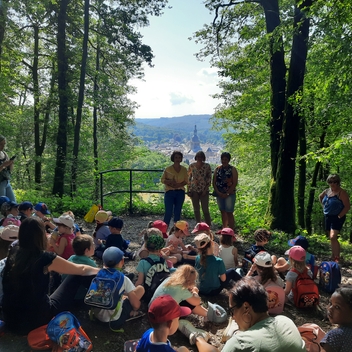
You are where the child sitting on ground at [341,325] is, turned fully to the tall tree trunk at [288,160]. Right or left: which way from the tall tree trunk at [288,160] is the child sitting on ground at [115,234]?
left

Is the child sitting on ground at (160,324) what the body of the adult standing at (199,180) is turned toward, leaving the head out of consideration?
yes

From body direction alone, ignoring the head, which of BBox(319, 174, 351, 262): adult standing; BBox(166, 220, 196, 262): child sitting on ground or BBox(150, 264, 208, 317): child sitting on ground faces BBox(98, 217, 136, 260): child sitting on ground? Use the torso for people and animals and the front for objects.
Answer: the adult standing

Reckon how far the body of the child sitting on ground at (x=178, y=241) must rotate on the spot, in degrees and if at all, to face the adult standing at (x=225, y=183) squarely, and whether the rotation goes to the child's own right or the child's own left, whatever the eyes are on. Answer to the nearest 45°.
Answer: approximately 45° to the child's own left

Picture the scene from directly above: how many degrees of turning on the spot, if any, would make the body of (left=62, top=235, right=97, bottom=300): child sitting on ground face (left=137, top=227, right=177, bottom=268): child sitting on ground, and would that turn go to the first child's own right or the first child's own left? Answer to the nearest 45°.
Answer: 0° — they already face them

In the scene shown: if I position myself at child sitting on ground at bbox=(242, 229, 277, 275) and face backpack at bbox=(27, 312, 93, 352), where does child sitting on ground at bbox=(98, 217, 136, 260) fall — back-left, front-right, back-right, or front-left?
front-right

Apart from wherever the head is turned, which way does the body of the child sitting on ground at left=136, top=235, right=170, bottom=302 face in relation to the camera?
away from the camera

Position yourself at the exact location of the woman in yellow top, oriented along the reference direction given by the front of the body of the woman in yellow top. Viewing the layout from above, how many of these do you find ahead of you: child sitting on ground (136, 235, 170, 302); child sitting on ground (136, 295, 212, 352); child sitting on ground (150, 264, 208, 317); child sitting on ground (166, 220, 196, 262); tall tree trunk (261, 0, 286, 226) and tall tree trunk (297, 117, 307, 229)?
4

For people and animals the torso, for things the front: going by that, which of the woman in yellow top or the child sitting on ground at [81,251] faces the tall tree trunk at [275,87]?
the child sitting on ground

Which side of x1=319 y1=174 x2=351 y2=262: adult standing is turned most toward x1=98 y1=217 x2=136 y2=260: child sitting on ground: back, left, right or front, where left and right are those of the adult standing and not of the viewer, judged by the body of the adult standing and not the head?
front

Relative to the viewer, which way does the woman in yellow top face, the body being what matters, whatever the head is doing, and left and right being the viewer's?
facing the viewer

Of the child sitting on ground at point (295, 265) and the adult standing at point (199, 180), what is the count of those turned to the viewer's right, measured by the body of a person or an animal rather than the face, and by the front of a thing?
0

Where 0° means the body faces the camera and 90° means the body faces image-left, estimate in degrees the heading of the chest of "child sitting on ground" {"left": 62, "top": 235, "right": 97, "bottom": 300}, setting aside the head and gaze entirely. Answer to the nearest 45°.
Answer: approximately 225°

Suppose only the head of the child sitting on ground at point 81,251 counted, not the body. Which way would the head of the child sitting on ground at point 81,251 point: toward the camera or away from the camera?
away from the camera

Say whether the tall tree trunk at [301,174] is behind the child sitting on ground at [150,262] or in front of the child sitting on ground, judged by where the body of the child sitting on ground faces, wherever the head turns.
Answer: in front

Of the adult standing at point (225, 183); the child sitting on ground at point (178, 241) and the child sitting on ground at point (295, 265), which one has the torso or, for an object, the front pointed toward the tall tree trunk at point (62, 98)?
the child sitting on ground at point (295, 265)
